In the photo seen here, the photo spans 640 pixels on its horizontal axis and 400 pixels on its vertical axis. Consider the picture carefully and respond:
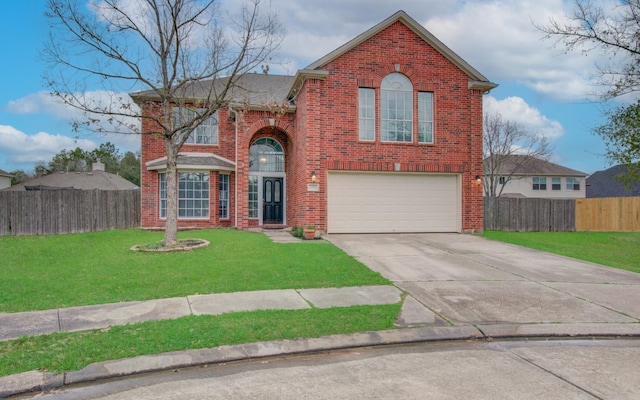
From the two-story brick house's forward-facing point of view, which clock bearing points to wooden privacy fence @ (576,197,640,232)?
The wooden privacy fence is roughly at 8 o'clock from the two-story brick house.

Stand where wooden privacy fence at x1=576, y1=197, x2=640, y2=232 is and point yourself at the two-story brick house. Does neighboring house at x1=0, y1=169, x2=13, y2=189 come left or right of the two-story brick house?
right

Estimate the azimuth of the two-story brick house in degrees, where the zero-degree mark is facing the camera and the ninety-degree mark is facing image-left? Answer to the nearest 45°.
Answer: approximately 0°

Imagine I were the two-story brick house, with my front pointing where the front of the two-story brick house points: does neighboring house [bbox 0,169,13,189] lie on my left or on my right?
on my right

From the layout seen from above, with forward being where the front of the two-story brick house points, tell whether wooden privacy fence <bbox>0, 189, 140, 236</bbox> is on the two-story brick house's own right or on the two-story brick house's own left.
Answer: on the two-story brick house's own right

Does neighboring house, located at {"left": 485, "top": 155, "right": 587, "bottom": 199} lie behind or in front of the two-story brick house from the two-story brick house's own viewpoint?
behind

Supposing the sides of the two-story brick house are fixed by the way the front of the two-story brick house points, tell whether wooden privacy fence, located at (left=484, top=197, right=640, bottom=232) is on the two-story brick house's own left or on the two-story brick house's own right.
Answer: on the two-story brick house's own left

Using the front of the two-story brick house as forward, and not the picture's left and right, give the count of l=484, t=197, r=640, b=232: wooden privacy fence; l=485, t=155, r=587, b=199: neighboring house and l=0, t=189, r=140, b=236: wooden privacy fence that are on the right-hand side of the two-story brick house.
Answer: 1

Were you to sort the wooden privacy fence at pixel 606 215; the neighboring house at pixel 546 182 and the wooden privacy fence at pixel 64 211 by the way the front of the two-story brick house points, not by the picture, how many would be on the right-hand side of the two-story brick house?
1
